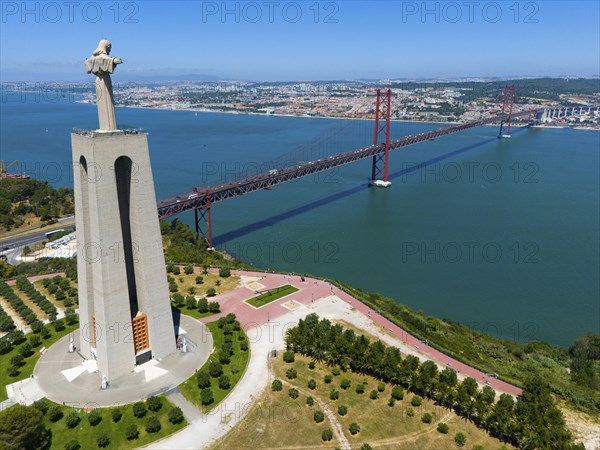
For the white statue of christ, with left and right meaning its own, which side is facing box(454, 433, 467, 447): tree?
right

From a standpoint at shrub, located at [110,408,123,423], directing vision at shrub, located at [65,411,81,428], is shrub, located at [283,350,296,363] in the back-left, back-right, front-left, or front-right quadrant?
back-right

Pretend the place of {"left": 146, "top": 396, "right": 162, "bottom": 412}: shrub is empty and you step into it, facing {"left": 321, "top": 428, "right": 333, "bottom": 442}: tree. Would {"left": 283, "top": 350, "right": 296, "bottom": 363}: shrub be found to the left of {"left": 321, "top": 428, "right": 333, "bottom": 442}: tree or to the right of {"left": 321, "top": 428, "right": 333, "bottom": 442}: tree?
left

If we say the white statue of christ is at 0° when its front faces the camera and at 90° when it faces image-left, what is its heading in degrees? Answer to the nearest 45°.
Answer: approximately 225°
